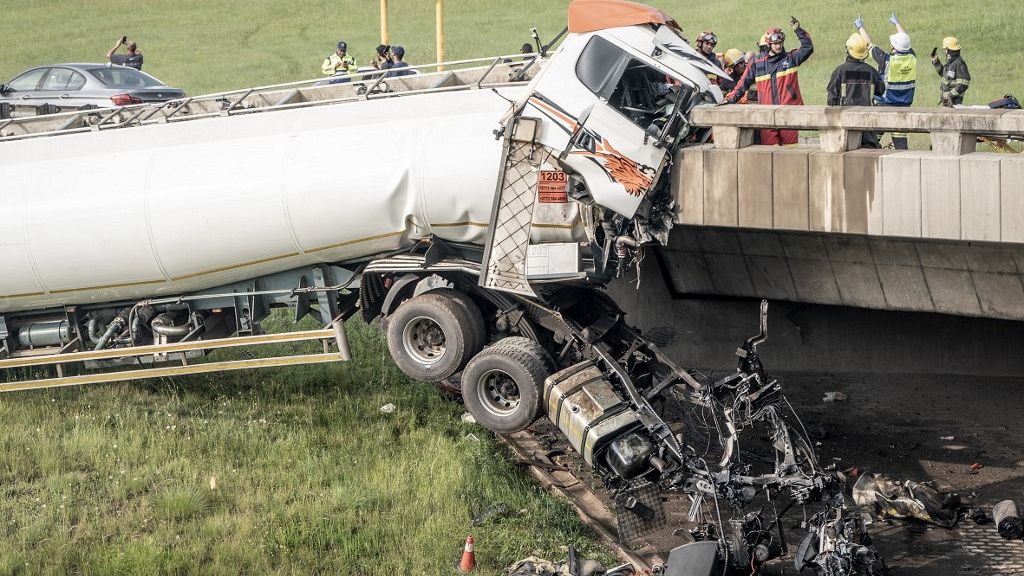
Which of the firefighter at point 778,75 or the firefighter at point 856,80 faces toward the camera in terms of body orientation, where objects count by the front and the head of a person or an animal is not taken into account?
the firefighter at point 778,75

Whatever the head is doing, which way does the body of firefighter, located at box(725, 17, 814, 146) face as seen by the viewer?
toward the camera

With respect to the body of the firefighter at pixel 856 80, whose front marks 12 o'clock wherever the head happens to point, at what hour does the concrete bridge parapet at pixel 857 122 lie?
The concrete bridge parapet is roughly at 6 o'clock from the firefighter.

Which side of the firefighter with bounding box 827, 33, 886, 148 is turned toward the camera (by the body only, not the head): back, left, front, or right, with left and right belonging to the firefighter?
back

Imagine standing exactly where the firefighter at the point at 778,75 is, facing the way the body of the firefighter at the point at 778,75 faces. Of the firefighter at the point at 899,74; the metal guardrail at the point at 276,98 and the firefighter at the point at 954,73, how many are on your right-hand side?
1

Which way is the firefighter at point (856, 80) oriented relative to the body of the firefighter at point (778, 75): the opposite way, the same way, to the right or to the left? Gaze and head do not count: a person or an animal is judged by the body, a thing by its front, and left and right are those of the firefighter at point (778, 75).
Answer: the opposite way

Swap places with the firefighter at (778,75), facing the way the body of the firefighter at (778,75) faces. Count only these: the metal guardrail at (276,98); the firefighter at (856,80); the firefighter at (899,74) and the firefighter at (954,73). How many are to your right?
1

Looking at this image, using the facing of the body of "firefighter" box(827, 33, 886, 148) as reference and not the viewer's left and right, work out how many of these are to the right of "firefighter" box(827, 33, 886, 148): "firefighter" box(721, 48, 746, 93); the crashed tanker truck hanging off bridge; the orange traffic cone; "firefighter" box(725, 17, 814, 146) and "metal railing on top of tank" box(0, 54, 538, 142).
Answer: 0

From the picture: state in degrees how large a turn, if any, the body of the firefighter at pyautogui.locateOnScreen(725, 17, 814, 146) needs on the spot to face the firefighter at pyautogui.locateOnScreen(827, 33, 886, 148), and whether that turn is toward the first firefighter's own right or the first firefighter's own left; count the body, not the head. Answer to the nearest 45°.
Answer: approximately 90° to the first firefighter's own left

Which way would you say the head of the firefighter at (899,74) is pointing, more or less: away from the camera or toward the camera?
away from the camera

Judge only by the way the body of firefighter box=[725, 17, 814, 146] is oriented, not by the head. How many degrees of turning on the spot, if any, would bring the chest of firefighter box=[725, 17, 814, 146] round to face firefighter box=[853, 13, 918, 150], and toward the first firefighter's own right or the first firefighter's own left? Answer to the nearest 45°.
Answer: approximately 135° to the first firefighter's own left

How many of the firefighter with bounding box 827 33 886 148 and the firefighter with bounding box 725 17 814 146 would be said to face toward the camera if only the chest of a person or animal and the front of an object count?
1
